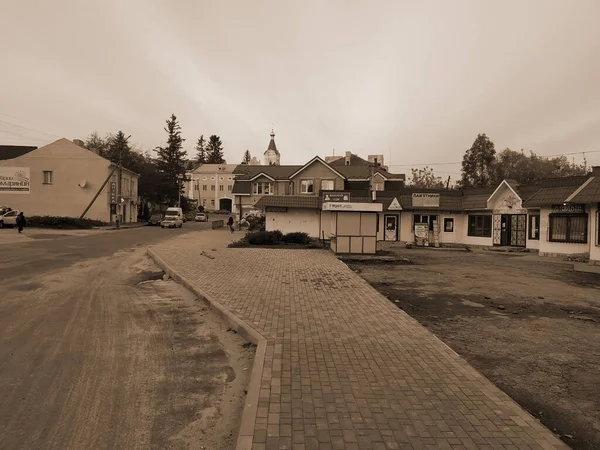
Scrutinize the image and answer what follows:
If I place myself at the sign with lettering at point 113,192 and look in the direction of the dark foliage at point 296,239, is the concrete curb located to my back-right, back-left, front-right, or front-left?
front-right

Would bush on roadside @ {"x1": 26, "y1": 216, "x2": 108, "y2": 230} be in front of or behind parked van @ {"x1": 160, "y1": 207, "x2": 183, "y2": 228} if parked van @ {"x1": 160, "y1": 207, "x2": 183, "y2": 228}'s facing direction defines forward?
in front

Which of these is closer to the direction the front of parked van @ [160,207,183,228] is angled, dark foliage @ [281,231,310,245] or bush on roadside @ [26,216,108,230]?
the bush on roadside

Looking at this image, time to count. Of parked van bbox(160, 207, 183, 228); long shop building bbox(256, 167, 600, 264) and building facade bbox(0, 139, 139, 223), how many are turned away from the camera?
0

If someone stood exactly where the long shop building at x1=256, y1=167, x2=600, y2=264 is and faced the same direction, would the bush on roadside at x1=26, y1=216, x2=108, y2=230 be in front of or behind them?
in front

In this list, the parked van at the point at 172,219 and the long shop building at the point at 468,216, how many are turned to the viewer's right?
0

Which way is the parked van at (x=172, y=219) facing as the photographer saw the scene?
facing the viewer and to the left of the viewer

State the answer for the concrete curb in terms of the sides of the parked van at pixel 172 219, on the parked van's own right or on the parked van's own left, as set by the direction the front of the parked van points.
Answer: on the parked van's own left

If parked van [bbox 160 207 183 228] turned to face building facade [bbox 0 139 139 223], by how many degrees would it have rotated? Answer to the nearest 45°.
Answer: approximately 45° to its right

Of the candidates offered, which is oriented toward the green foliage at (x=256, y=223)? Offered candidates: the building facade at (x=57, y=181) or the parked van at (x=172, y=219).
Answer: the building facade
